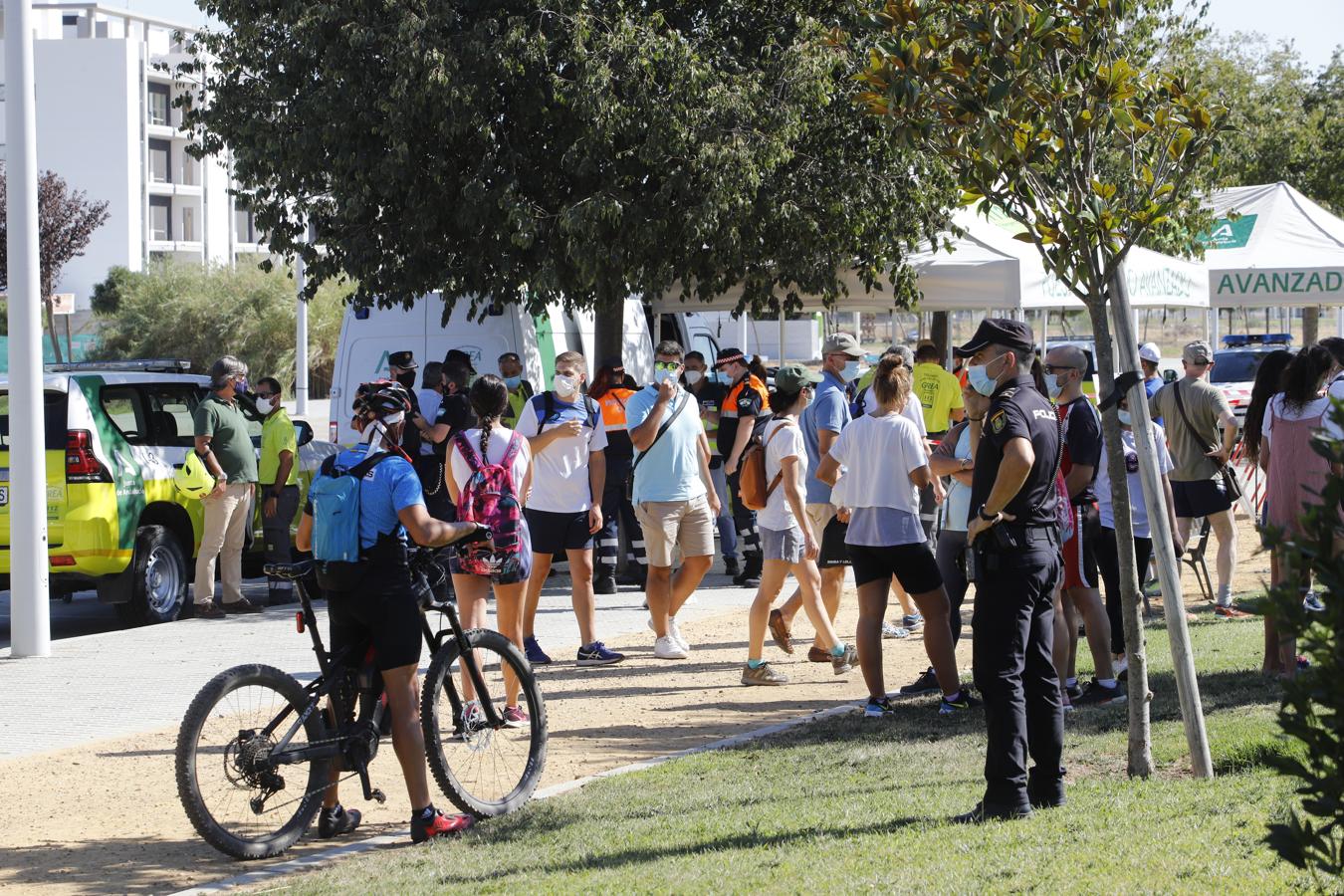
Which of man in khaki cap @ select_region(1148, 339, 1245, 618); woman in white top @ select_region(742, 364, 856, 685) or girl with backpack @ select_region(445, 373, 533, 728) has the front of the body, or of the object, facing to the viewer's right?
the woman in white top

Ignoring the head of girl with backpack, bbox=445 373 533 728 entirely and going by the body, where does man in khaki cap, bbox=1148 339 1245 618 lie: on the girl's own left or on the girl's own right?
on the girl's own right

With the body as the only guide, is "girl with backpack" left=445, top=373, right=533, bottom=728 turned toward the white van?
yes

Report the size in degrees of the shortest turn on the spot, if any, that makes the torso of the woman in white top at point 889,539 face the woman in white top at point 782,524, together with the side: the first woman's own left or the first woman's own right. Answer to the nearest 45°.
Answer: approximately 45° to the first woman's own left

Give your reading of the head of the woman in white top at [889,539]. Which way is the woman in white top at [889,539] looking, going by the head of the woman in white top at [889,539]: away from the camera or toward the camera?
away from the camera

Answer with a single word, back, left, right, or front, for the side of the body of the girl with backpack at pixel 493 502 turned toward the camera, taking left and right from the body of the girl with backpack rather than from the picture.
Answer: back

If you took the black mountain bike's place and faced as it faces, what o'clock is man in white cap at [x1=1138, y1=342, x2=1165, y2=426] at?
The man in white cap is roughly at 12 o'clock from the black mountain bike.

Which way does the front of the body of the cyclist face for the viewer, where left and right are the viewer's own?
facing away from the viewer and to the right of the viewer

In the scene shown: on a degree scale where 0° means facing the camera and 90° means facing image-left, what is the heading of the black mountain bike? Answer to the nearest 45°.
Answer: approximately 225°
